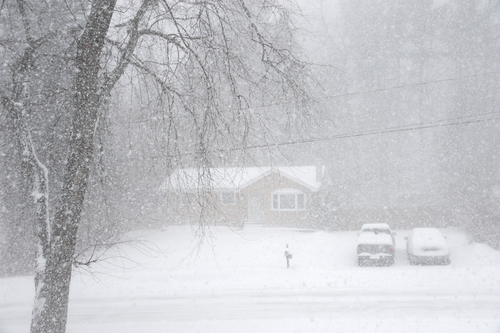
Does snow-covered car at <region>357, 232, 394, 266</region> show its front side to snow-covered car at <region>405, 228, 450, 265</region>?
no

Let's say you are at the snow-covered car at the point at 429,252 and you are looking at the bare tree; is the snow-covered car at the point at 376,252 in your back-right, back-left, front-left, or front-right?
front-right
